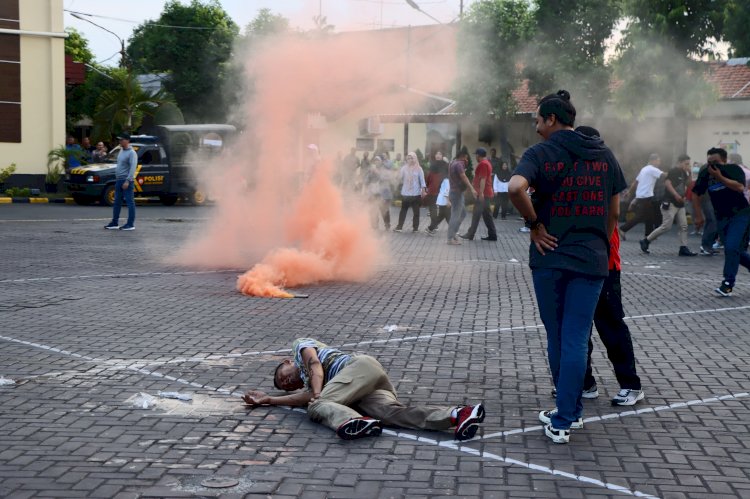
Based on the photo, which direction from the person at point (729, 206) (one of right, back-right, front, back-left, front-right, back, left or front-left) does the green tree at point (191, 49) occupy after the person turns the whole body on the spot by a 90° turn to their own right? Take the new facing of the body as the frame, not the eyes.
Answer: front

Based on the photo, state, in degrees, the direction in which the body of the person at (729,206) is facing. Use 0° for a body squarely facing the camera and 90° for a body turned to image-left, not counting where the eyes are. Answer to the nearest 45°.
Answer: approximately 45°

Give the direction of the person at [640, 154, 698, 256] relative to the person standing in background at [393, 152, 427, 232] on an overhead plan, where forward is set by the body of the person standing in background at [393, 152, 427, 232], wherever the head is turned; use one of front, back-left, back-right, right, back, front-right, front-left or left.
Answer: front-left

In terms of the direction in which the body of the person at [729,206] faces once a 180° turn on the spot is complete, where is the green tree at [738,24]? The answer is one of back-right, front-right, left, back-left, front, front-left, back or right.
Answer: front-left

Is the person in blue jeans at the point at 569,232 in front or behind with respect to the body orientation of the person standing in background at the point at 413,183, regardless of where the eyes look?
in front

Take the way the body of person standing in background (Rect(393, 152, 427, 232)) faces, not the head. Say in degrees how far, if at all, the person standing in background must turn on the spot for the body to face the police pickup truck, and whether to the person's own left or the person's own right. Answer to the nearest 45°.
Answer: approximately 135° to the person's own right

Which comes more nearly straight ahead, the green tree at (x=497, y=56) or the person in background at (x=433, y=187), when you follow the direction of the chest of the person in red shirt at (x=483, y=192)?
the person in background

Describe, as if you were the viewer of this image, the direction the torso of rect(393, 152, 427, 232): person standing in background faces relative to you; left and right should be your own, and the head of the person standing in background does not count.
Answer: facing the viewer
